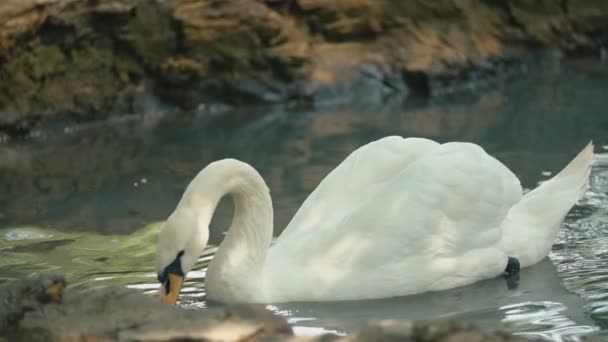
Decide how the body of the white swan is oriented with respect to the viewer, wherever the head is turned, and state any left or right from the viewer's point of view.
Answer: facing to the left of the viewer

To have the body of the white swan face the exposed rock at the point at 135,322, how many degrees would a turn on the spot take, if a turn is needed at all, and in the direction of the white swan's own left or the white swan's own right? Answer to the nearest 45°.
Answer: approximately 45° to the white swan's own left

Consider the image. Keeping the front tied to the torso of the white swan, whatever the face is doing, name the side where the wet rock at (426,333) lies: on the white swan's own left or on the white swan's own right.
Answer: on the white swan's own left
